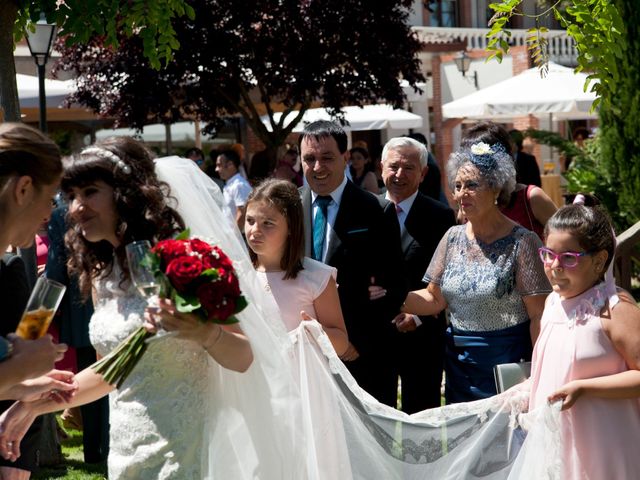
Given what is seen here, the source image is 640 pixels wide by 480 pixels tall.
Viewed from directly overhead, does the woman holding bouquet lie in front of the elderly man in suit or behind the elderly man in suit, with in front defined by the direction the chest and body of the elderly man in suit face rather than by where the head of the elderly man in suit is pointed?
in front

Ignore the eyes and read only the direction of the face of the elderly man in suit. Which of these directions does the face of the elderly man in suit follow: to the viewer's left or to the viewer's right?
to the viewer's left

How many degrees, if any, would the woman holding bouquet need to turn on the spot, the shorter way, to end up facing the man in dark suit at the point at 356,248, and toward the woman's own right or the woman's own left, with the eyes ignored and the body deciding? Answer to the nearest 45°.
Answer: approximately 180°

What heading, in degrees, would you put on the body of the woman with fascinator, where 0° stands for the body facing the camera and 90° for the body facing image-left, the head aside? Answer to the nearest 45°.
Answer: approximately 45°

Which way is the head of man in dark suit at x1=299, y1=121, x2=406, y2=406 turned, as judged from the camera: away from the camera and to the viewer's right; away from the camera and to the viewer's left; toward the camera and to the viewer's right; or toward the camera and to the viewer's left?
toward the camera and to the viewer's left

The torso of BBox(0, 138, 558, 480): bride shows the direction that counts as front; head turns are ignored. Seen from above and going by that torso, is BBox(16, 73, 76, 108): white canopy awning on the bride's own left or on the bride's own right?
on the bride's own right

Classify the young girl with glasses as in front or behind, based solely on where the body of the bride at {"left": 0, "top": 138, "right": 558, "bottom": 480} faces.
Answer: behind
